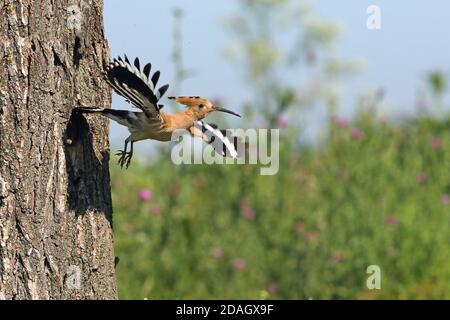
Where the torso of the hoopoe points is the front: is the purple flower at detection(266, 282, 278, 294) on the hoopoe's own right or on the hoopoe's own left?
on the hoopoe's own left

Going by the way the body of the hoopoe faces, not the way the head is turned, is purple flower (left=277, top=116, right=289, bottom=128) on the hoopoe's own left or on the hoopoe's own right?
on the hoopoe's own left

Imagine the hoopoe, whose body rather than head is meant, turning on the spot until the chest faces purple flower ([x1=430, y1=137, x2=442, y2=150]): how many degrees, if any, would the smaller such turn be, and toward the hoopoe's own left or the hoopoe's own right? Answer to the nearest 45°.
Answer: approximately 45° to the hoopoe's own left

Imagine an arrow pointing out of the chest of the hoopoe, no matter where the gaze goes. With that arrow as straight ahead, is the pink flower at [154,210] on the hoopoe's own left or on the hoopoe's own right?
on the hoopoe's own left

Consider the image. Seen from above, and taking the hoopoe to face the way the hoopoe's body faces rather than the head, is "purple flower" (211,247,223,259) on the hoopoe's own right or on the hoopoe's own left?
on the hoopoe's own left

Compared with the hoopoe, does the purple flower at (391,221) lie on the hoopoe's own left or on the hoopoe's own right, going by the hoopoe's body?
on the hoopoe's own left

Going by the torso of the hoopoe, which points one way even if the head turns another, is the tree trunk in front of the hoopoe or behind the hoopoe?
behind

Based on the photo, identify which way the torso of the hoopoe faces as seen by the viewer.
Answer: to the viewer's right

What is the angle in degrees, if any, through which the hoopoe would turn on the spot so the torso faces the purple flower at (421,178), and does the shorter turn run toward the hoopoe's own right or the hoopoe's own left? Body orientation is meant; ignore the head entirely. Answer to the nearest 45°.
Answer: approximately 45° to the hoopoe's own left

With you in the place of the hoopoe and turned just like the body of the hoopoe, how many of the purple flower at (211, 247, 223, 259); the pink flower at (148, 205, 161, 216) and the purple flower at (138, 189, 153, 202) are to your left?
3
